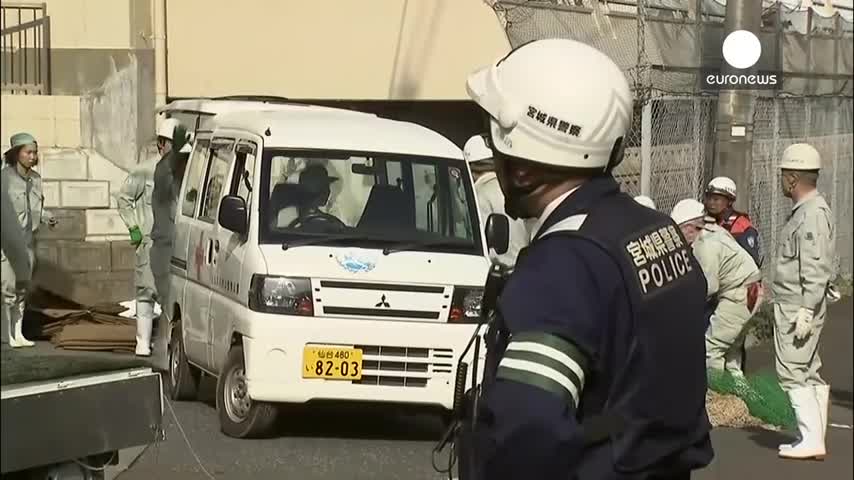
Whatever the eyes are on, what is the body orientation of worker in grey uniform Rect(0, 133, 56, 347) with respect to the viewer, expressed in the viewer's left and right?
facing the viewer and to the right of the viewer

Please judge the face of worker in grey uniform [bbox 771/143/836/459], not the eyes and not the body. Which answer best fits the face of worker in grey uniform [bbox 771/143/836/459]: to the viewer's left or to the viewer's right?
to the viewer's left

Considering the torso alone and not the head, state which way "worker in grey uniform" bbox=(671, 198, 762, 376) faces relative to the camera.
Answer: to the viewer's left

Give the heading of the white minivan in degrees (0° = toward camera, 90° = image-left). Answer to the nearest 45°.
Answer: approximately 315°

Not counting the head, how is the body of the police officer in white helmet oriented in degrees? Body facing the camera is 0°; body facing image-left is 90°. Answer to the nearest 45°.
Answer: approximately 135°

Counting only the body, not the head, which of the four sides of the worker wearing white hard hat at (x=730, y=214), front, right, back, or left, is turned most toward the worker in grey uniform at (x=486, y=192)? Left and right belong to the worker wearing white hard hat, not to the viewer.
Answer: front

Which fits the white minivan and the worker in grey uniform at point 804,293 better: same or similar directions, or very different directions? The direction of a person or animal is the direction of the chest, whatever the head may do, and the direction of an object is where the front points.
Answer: very different directions

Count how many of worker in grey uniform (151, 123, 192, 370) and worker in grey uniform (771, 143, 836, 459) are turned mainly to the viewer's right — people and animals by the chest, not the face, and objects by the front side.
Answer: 1

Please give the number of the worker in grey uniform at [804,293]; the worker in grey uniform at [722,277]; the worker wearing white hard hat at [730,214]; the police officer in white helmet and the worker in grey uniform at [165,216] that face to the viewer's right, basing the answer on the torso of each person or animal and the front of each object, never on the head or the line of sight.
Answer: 1

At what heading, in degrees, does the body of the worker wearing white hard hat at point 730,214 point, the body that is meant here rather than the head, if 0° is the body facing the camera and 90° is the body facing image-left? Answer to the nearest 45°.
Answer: approximately 45°

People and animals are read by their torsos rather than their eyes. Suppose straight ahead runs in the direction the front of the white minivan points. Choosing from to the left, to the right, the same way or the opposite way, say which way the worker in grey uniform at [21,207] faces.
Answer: the same way

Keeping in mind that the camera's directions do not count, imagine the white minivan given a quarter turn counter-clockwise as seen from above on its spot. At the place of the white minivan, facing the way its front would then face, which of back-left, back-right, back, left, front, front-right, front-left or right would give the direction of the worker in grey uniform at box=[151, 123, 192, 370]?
back

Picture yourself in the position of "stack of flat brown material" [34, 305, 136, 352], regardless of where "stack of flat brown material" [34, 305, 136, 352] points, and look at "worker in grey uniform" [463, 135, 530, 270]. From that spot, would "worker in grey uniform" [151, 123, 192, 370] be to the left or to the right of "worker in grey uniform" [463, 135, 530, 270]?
left
